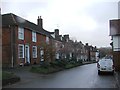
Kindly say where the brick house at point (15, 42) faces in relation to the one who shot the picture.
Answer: facing the viewer and to the right of the viewer

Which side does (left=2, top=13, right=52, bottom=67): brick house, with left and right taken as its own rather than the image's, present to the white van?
front
